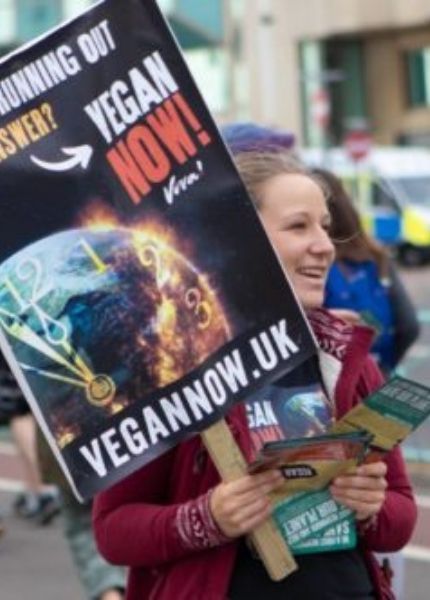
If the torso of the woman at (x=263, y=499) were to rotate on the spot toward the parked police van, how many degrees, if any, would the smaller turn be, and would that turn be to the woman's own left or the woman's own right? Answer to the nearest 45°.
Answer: approximately 135° to the woman's own left

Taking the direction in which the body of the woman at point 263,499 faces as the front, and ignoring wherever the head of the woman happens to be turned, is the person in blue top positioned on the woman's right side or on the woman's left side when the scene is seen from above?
on the woman's left side

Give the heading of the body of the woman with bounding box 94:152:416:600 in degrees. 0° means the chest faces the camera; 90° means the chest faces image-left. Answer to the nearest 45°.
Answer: approximately 315°

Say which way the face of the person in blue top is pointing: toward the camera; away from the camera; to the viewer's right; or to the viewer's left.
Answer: away from the camera
